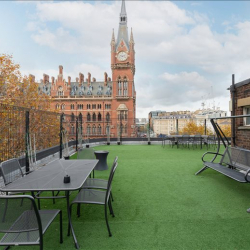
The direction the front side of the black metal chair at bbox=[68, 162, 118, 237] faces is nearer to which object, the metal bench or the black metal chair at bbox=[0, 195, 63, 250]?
the black metal chair

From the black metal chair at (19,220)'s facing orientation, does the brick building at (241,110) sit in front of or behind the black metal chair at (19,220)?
in front

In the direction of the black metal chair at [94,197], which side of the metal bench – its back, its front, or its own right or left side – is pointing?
front

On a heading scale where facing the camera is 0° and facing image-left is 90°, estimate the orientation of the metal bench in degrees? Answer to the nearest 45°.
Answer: approximately 45°

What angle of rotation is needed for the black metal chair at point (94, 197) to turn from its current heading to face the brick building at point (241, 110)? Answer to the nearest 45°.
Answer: approximately 135° to its right

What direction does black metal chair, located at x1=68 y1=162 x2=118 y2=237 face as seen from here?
to the viewer's left

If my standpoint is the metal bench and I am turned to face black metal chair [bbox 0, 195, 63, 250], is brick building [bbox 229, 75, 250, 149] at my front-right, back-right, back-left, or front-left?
back-right

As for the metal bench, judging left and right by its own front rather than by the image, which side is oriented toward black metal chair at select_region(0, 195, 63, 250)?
front

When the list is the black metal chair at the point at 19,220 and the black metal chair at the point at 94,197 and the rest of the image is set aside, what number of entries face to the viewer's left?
1

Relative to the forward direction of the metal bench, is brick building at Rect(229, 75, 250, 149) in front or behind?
behind

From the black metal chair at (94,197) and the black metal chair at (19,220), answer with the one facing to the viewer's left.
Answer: the black metal chair at (94,197)

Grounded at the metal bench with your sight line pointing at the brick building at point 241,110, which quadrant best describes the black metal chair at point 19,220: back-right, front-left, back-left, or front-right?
back-left
